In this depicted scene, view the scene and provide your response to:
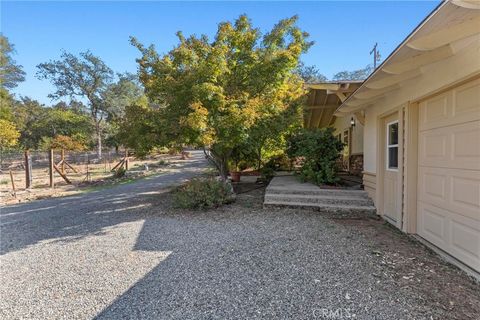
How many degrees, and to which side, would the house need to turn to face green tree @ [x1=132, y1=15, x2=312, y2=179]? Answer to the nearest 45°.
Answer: approximately 45° to its right

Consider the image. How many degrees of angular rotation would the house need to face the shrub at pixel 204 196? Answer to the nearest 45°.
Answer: approximately 45° to its right

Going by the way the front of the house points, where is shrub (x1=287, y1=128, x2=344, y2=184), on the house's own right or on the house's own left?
on the house's own right

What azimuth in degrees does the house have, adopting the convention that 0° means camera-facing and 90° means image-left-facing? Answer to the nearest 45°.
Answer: approximately 45°

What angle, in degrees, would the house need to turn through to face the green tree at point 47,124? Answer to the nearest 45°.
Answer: approximately 45° to its right

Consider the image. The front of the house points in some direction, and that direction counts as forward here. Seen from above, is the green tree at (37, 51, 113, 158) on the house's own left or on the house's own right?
on the house's own right

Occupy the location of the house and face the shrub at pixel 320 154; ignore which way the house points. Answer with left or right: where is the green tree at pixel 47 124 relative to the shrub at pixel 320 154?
left

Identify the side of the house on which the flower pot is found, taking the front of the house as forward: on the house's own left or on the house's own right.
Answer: on the house's own right

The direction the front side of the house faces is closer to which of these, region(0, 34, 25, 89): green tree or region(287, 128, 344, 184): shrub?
the green tree

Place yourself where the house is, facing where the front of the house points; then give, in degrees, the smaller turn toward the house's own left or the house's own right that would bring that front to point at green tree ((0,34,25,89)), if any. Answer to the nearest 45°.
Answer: approximately 45° to the house's own right
